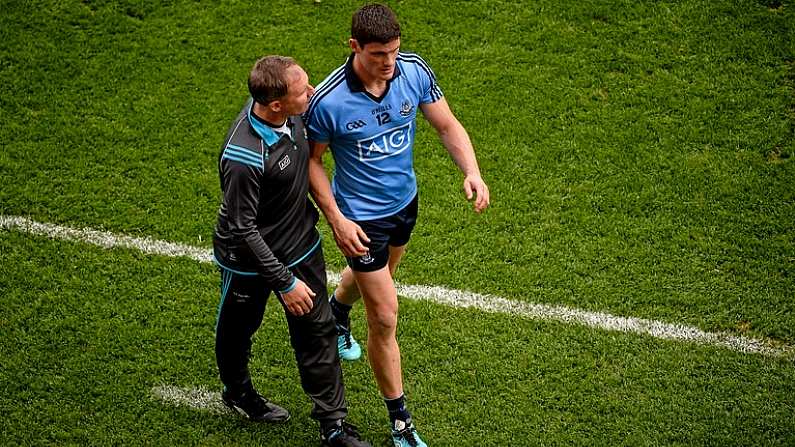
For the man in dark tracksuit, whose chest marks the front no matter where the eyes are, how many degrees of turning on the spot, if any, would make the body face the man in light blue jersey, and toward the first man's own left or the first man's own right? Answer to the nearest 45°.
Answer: approximately 90° to the first man's own left

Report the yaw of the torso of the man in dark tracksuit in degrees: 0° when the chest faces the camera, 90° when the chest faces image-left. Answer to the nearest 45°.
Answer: approximately 315°
